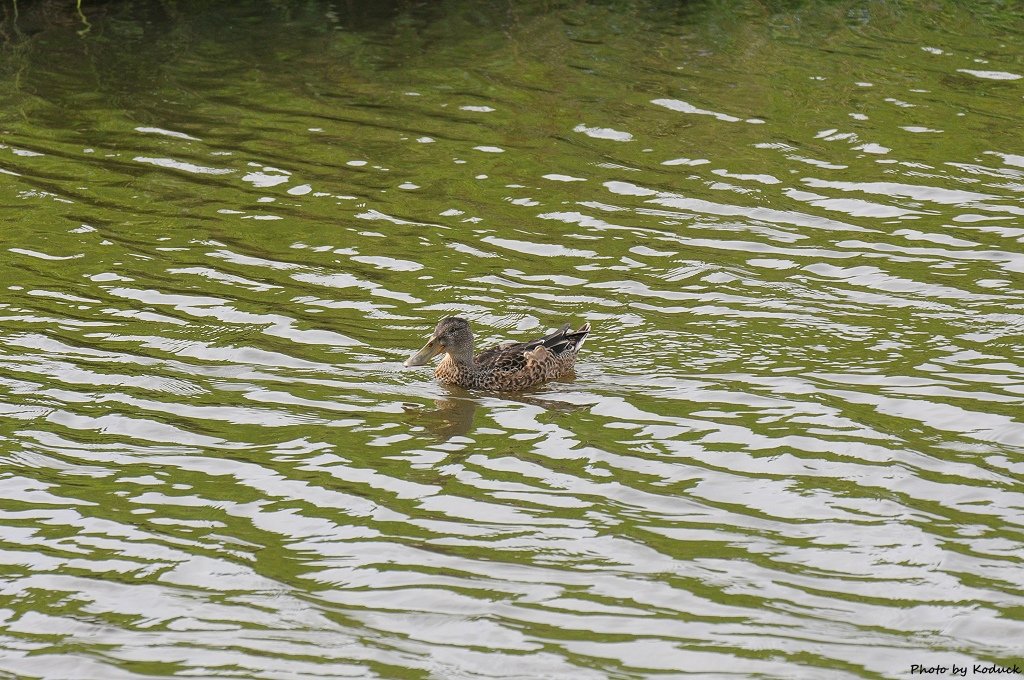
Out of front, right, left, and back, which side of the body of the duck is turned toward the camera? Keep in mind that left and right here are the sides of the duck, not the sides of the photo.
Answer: left
